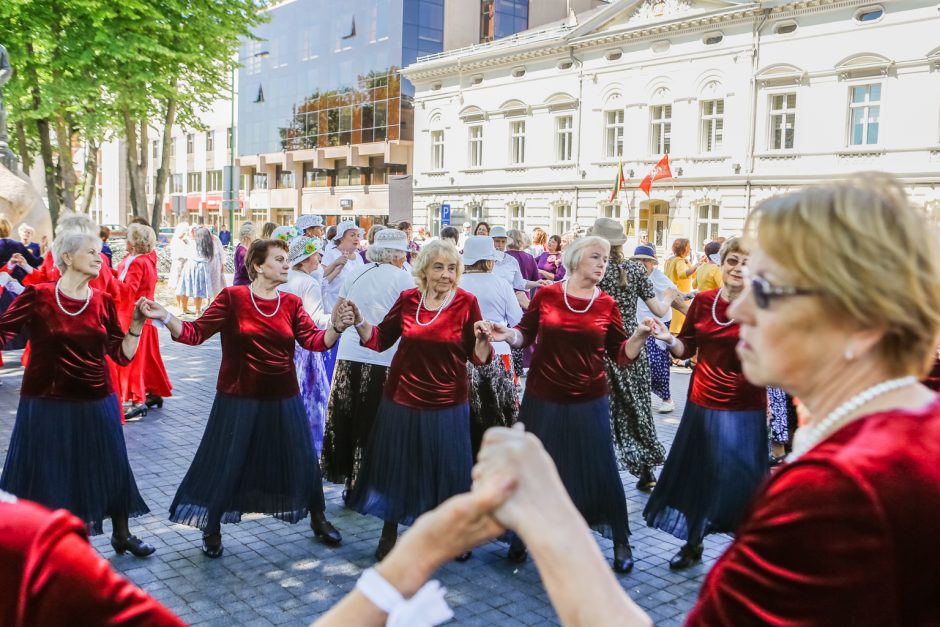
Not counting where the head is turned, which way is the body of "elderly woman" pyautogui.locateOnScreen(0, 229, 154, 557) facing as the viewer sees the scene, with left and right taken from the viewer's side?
facing the viewer and to the right of the viewer

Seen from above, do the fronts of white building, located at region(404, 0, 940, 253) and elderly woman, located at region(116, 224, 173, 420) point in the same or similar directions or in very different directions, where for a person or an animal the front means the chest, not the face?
same or similar directions

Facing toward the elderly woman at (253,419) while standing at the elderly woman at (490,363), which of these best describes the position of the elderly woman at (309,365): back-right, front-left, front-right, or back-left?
front-right

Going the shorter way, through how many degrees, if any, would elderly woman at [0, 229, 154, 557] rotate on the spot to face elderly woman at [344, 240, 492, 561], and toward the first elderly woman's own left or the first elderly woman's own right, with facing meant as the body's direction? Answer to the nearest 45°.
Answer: approximately 45° to the first elderly woman's own left

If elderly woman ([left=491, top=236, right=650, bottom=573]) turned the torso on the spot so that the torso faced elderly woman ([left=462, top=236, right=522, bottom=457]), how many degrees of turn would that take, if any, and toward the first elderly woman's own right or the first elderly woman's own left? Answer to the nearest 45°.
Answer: approximately 135° to the first elderly woman's own right

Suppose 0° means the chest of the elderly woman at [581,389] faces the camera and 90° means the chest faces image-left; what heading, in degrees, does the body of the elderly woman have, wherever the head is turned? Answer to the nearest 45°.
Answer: approximately 0°

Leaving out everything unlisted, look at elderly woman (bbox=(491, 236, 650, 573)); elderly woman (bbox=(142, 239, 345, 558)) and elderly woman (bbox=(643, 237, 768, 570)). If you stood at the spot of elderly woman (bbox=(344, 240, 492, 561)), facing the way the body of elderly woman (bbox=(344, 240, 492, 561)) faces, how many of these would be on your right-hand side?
1

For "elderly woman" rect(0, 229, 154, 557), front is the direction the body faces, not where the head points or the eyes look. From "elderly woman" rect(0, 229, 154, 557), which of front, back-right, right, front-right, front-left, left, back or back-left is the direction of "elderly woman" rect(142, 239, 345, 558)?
front-left

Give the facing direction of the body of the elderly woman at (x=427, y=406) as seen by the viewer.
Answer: toward the camera

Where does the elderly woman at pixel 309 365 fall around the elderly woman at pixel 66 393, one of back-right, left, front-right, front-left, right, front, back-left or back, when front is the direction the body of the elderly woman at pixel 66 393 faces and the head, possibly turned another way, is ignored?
left

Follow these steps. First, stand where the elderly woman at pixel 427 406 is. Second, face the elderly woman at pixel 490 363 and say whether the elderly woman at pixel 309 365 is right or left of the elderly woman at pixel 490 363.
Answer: left

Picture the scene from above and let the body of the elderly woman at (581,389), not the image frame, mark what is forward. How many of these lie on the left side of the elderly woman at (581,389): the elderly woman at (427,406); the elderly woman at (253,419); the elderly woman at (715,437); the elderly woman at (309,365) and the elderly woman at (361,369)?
1

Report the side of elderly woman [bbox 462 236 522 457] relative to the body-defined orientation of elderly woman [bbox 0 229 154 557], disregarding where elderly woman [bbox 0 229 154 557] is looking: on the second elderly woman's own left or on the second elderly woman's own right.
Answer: on the second elderly woman's own left
